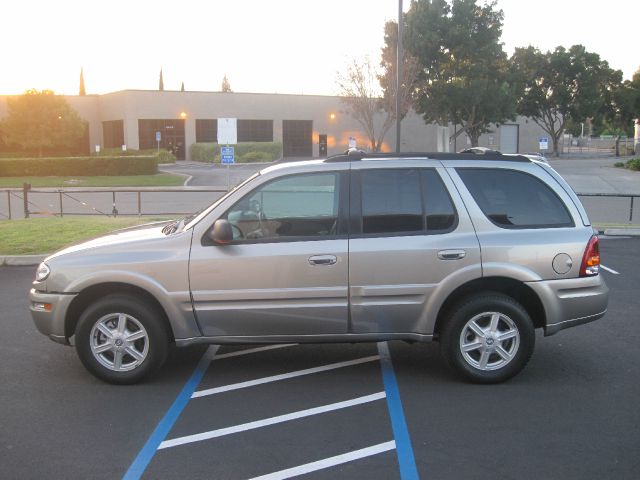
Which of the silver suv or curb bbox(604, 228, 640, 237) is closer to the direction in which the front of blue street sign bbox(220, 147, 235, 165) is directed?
the silver suv

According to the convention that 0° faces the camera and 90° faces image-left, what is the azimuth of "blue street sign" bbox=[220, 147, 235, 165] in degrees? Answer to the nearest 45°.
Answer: approximately 0°

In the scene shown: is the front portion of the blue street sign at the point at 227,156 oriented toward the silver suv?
yes

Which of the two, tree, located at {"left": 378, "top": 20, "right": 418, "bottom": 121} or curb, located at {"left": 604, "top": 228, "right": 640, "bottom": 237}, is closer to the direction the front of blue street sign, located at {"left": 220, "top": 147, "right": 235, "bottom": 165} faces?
the curb

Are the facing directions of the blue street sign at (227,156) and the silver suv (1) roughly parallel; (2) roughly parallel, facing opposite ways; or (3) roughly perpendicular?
roughly perpendicular

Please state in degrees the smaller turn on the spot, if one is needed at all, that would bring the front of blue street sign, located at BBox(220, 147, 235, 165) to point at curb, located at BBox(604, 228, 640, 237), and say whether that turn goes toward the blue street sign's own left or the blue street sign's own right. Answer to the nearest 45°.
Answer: approximately 45° to the blue street sign's own left

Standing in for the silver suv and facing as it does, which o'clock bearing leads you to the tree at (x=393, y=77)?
The tree is roughly at 3 o'clock from the silver suv.

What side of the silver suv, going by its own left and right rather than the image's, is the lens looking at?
left
